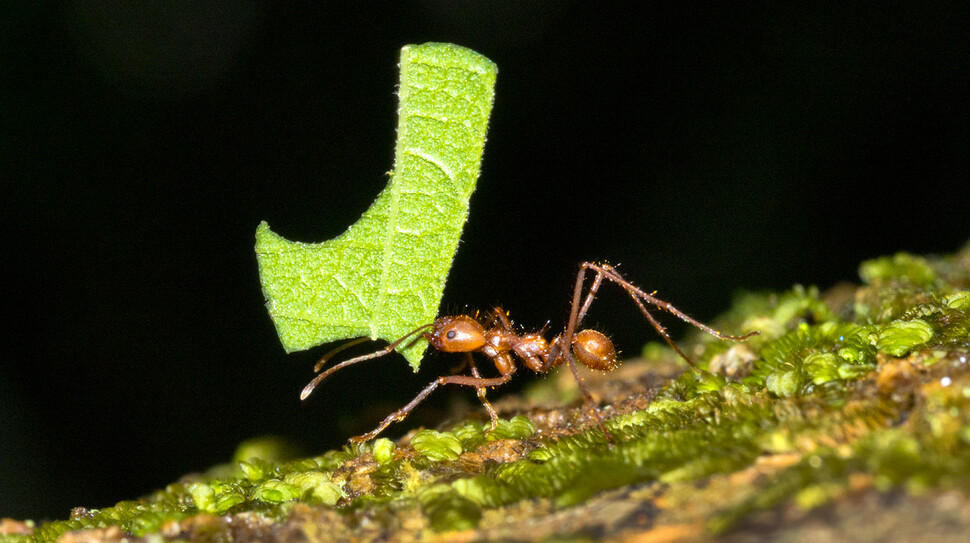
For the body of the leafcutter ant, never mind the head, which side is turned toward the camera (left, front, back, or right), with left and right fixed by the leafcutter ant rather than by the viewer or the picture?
left
